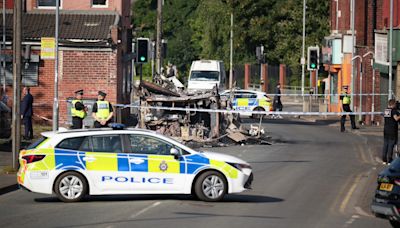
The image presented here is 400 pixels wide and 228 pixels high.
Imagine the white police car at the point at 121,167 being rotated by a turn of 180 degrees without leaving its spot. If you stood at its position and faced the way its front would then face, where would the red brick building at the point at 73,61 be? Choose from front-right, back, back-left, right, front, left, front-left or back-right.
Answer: right

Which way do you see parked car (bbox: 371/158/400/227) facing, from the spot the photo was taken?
facing away from the viewer and to the right of the viewer

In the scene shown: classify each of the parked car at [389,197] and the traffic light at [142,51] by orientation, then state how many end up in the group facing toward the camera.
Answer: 1

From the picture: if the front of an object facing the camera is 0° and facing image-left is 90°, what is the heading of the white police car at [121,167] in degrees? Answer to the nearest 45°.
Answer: approximately 270°

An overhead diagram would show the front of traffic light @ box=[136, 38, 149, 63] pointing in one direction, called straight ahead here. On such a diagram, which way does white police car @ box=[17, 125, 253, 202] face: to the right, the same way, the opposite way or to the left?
to the left

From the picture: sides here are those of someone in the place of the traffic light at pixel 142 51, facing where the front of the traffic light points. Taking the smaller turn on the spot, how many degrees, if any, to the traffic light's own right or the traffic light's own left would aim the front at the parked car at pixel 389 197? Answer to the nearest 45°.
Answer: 0° — it already faces it

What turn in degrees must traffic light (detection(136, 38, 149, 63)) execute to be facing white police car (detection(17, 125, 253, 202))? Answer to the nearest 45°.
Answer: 0° — it already faces it

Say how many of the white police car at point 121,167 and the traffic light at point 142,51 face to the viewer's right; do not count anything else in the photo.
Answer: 1
